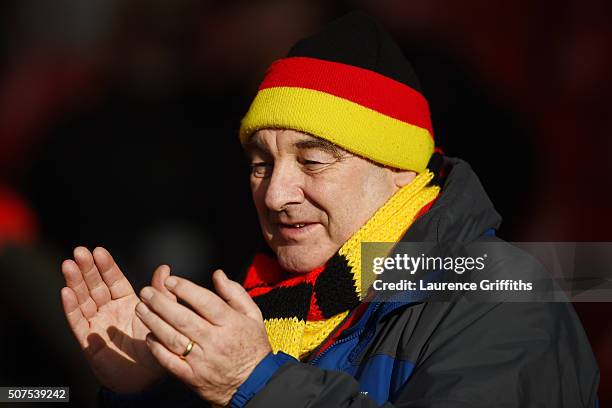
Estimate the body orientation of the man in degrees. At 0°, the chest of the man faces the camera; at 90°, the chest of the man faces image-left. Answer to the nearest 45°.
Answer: approximately 45°

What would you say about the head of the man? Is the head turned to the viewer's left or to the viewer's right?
to the viewer's left
